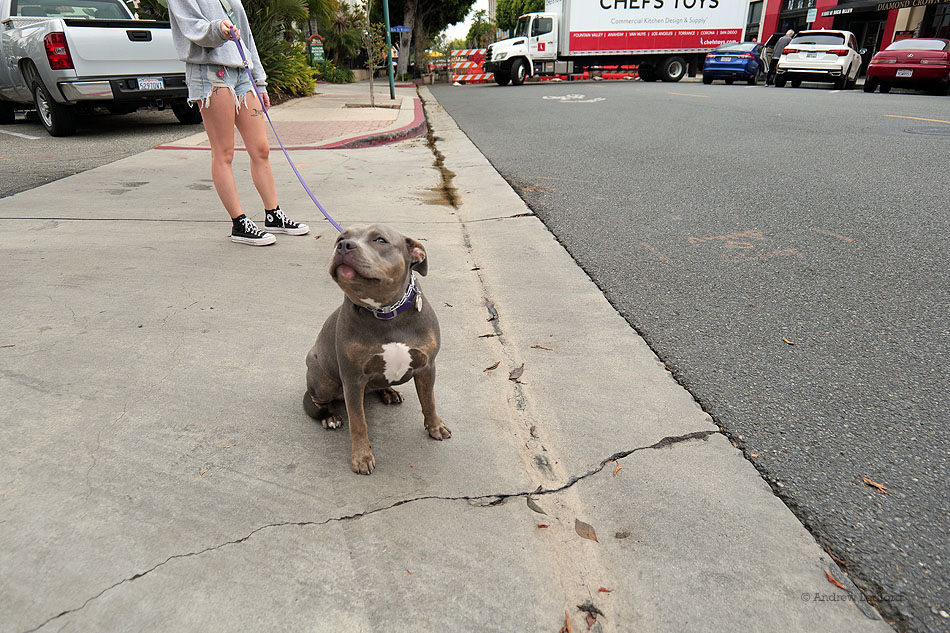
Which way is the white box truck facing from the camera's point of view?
to the viewer's left

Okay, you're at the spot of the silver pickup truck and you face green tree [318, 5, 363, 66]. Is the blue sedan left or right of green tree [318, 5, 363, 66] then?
right

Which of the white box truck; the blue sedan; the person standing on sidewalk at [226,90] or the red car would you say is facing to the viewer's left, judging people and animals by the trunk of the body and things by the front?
the white box truck

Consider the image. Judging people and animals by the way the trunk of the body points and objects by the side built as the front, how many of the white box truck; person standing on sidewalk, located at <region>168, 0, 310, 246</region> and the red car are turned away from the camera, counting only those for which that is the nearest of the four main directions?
1

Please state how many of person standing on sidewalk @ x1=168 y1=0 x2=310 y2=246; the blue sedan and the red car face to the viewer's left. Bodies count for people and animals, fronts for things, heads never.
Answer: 0

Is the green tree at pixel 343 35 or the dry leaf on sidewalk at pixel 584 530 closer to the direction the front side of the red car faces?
the green tree

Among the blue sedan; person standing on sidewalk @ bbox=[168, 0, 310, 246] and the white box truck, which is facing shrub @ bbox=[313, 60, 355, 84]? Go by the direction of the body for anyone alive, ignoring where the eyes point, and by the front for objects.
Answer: the white box truck

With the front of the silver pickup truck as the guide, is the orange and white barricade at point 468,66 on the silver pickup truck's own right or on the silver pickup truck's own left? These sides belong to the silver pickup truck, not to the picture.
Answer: on the silver pickup truck's own right

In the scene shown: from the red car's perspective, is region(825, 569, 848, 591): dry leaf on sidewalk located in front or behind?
behind

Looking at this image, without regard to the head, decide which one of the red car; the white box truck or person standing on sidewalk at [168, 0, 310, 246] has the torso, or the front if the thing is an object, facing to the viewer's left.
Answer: the white box truck

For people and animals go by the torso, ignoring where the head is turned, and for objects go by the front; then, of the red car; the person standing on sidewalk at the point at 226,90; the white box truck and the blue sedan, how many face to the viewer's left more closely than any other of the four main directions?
1

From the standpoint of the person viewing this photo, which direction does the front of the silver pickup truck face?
facing away from the viewer and to the left of the viewer

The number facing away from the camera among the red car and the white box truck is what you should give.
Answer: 1

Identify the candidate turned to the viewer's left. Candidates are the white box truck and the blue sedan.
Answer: the white box truck

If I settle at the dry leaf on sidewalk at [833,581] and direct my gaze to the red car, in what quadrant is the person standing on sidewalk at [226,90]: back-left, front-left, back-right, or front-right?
front-left

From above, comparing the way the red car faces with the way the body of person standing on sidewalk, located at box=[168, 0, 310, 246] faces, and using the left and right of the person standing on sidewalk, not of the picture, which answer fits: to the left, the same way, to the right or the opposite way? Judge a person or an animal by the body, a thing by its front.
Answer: to the left

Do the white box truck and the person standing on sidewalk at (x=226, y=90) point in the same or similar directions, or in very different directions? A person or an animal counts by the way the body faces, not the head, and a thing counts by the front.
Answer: very different directions

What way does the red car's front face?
away from the camera

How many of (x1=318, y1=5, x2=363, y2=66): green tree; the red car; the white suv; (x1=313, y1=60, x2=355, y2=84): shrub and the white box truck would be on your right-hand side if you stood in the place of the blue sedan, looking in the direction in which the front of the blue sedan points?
2

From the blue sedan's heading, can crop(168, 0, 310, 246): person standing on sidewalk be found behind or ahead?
behind
